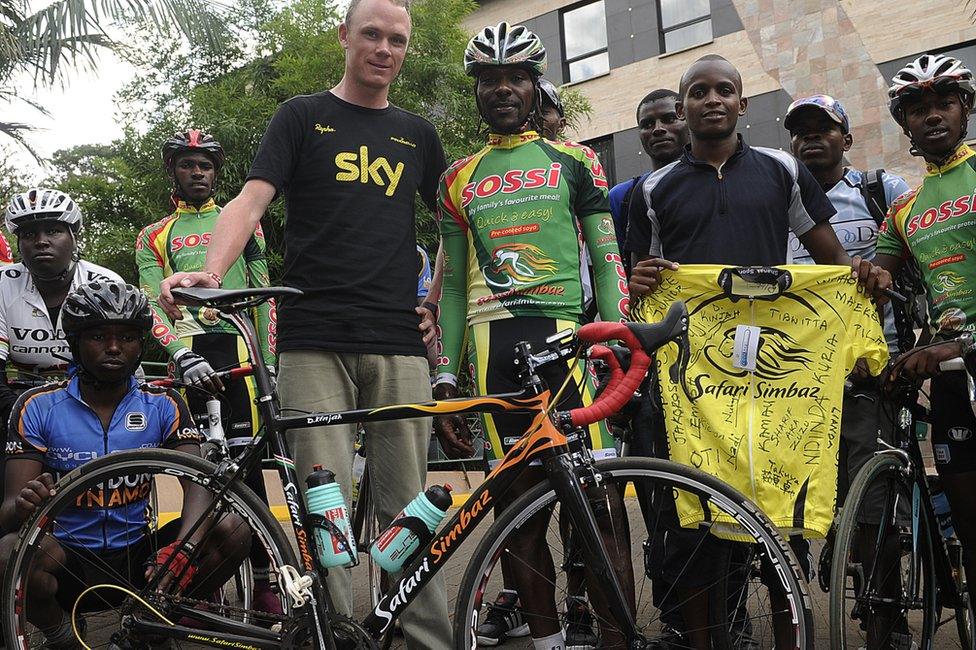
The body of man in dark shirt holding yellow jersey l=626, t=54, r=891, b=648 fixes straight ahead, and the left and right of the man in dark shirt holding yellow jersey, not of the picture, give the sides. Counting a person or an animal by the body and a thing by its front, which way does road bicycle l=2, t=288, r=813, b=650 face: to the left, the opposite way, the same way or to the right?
to the left

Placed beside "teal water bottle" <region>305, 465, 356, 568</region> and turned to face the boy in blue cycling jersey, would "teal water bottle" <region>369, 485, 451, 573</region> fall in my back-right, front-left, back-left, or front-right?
back-right

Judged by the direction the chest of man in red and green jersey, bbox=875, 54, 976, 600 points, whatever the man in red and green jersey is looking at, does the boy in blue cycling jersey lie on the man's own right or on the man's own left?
on the man's own right

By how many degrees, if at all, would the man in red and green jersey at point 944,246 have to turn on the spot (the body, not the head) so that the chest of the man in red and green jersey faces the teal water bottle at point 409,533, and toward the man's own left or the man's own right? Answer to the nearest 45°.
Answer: approximately 45° to the man's own right

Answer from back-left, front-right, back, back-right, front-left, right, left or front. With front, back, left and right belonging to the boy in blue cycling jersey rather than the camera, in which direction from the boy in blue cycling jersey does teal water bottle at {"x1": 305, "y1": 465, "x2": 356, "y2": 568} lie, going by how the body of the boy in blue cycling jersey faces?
front-left

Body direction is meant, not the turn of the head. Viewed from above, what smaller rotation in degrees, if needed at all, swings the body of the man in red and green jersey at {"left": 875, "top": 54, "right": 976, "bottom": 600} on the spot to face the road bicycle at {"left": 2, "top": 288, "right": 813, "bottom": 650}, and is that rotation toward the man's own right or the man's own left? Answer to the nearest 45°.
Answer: approximately 45° to the man's own right

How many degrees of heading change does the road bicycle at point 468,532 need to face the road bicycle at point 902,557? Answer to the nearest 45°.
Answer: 0° — it already faces it

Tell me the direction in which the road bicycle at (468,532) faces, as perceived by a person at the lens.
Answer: facing to the right of the viewer

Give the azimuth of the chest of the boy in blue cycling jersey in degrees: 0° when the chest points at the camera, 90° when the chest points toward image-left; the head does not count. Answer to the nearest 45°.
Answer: approximately 0°

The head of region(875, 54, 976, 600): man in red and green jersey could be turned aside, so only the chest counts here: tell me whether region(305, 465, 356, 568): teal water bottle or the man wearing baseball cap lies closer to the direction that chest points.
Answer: the teal water bottle

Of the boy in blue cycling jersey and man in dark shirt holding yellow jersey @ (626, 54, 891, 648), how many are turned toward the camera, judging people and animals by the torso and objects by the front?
2
